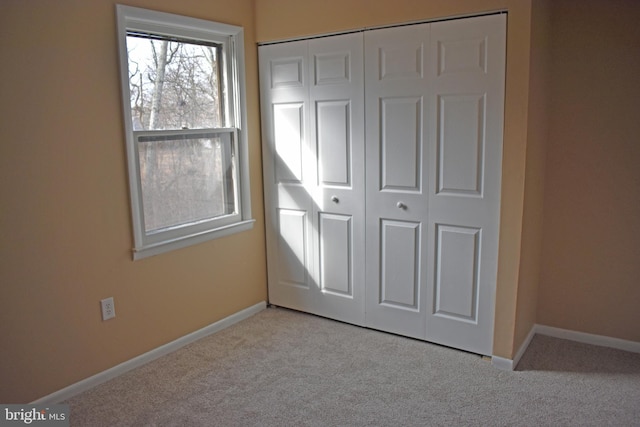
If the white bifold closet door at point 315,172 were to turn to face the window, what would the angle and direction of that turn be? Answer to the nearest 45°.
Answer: approximately 45° to its right

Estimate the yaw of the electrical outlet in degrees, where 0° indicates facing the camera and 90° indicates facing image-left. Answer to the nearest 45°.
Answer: approximately 315°

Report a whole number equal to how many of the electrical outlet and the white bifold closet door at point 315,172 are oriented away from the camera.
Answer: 0

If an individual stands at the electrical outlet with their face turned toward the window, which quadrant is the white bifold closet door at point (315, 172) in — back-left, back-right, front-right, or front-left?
front-right

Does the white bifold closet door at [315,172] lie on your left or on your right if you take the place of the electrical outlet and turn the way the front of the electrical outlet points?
on your left

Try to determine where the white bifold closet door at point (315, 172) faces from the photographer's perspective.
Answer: facing the viewer and to the left of the viewer

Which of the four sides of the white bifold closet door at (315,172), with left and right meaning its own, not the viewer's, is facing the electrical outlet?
front
